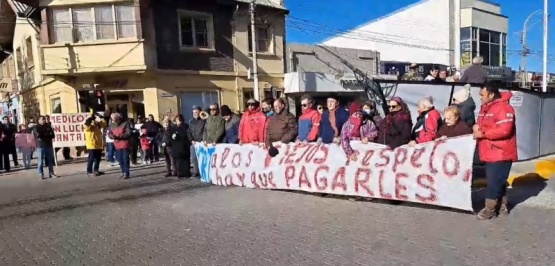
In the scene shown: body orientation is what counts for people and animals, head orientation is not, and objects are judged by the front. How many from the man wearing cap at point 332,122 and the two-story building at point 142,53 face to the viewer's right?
0

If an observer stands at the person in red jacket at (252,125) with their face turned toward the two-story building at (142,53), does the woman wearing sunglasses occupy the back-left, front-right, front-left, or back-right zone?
back-right

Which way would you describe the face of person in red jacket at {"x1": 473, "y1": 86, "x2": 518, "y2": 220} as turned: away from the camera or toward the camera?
toward the camera

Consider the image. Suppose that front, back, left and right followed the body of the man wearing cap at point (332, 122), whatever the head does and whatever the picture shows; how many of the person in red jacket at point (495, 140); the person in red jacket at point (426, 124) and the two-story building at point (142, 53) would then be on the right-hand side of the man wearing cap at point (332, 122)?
1

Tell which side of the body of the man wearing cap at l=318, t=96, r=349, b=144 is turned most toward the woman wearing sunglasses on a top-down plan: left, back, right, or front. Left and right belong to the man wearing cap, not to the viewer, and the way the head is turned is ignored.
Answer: left

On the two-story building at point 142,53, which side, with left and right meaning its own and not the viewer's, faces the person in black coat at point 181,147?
front

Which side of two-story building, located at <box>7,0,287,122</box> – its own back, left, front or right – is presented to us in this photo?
front

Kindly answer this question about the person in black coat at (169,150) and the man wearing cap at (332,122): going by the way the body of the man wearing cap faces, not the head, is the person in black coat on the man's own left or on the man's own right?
on the man's own right

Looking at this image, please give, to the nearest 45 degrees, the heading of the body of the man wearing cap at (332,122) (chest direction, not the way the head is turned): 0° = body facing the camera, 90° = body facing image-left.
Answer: approximately 45°

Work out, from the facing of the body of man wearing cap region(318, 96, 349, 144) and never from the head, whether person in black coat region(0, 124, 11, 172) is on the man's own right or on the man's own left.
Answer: on the man's own right

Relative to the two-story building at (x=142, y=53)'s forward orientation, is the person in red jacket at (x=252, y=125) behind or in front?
in front

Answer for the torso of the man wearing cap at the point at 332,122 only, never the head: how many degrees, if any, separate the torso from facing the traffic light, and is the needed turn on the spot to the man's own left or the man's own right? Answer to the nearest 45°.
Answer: approximately 90° to the man's own right
